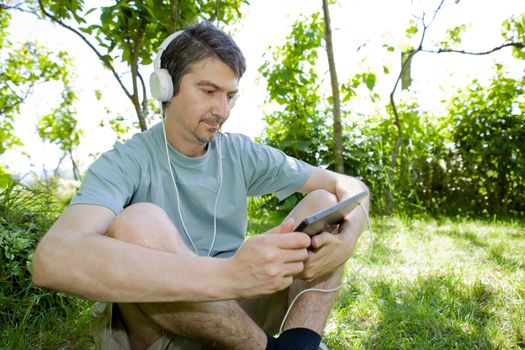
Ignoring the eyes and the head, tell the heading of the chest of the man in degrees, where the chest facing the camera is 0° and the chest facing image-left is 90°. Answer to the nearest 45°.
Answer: approximately 315°

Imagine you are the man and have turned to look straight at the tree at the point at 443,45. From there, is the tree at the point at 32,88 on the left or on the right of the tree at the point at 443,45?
left

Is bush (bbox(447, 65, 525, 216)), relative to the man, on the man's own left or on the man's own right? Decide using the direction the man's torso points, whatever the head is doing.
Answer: on the man's own left

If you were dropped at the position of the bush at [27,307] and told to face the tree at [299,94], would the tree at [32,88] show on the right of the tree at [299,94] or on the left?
left

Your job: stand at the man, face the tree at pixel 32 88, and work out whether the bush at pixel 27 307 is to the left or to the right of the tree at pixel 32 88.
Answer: left

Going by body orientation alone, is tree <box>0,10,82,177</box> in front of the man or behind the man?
behind

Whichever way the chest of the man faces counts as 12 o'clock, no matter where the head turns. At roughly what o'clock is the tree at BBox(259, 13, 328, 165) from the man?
The tree is roughly at 8 o'clock from the man.
